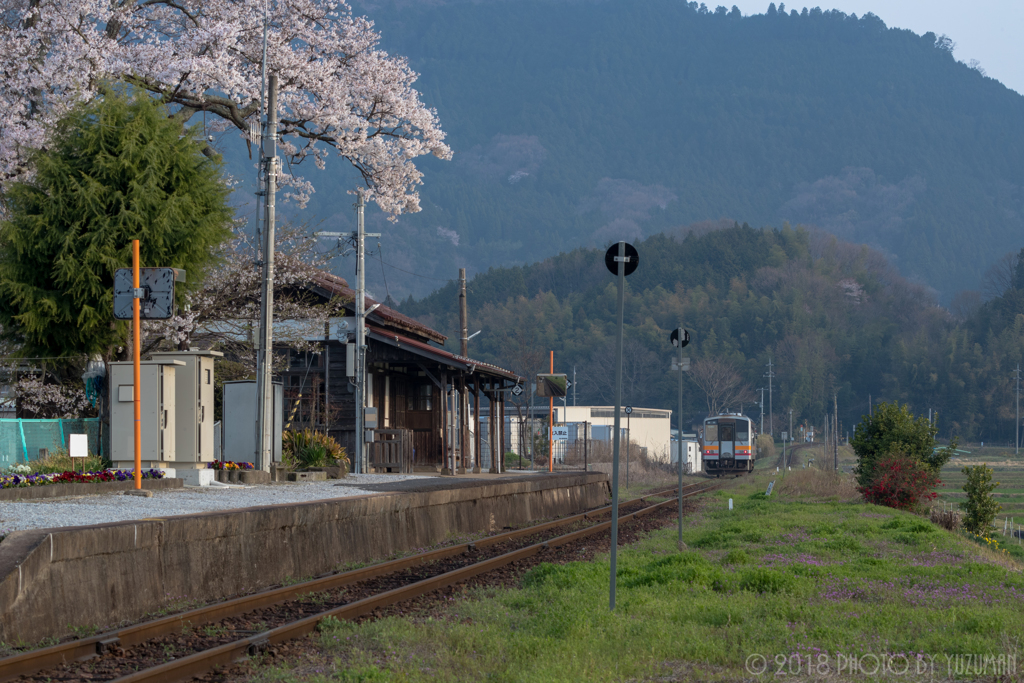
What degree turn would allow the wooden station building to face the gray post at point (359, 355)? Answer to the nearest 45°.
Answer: approximately 45° to its right

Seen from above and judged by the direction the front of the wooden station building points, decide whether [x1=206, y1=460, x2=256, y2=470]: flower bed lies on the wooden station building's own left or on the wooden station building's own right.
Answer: on the wooden station building's own right

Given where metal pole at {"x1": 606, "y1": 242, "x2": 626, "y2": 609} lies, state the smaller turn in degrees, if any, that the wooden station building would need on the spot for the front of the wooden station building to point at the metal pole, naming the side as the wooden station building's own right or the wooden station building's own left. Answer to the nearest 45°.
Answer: approximately 45° to the wooden station building's own right

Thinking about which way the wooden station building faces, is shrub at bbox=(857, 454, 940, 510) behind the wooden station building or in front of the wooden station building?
in front

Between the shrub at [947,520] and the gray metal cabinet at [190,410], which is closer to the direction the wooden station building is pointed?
the shrub

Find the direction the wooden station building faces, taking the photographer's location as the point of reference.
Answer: facing the viewer and to the right of the viewer

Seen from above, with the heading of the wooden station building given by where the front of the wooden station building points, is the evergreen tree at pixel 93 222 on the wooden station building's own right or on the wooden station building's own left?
on the wooden station building's own right
